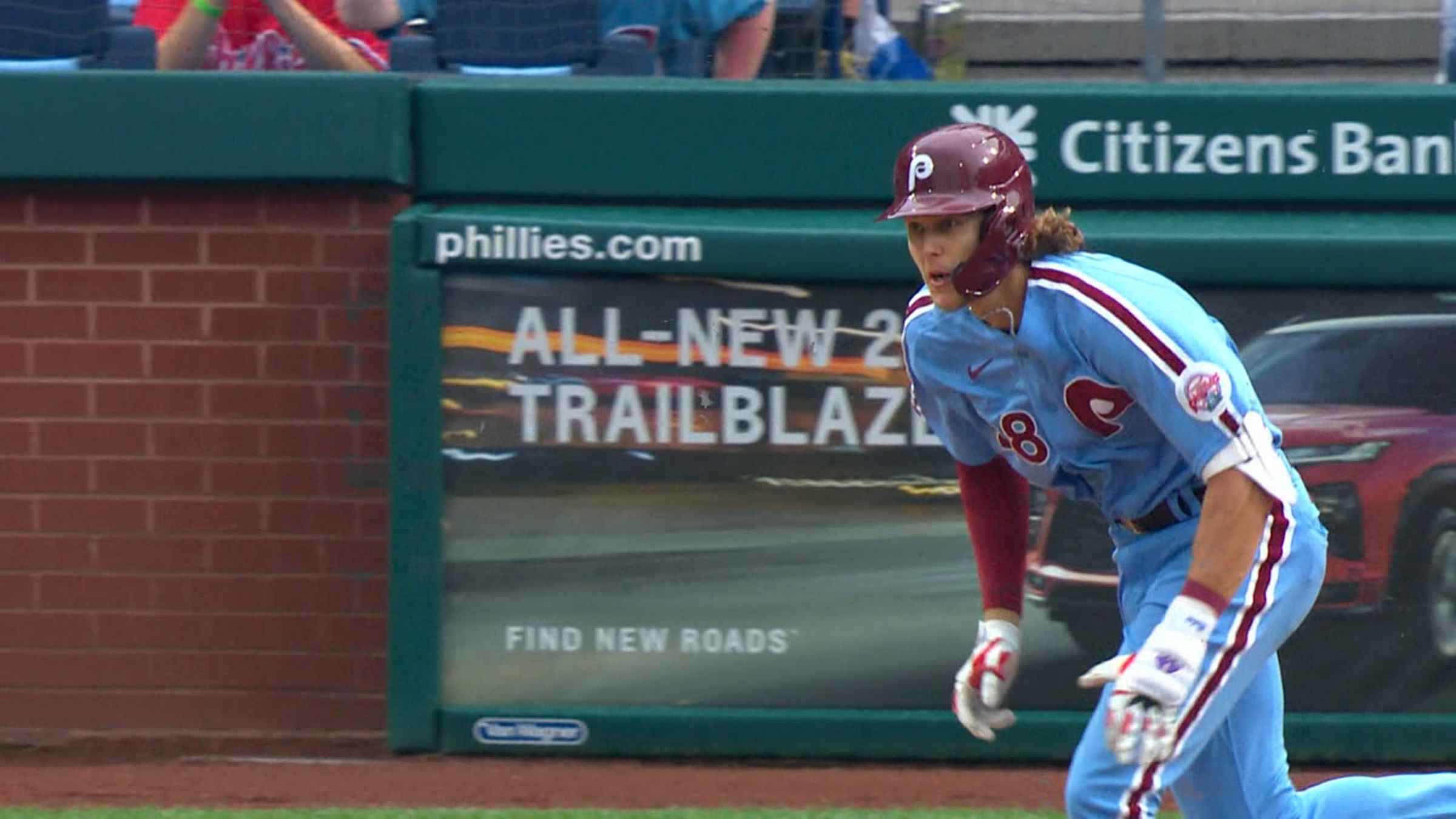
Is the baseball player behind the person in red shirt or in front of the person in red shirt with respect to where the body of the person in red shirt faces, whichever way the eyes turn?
in front

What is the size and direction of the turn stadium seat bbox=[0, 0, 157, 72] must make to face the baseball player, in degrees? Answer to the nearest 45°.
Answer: approximately 45° to its left

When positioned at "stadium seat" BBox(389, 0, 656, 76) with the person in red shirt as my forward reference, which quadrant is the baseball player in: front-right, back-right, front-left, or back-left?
back-left

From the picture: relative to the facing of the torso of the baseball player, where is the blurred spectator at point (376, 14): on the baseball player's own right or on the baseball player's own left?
on the baseball player's own right

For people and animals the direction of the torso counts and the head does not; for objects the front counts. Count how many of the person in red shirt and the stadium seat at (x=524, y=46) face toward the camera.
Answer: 2

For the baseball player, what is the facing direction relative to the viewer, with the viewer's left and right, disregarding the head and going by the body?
facing the viewer and to the left of the viewer

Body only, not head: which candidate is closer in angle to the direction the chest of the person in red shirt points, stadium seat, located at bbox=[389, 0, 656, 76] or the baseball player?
the baseball player

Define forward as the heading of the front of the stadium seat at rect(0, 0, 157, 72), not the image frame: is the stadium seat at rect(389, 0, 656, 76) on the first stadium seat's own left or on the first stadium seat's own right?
on the first stadium seat's own left

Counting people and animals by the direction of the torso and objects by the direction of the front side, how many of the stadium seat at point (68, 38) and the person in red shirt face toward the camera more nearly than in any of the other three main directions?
2

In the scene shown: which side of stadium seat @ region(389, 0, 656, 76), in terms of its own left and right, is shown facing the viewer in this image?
front

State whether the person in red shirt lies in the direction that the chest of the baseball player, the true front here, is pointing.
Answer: no

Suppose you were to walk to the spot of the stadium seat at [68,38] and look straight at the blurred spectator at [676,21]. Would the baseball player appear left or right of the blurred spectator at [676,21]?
right

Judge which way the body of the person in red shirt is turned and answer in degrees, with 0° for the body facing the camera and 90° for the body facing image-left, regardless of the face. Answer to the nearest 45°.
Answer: approximately 0°

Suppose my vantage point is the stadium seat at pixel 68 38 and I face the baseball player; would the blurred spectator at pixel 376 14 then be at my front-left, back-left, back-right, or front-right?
front-left
